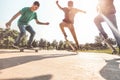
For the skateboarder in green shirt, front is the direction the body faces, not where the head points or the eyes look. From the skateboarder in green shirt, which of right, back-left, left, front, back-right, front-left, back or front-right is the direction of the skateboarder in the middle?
front-left

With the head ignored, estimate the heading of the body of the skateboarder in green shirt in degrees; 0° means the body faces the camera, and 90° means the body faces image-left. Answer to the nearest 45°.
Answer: approximately 315°
